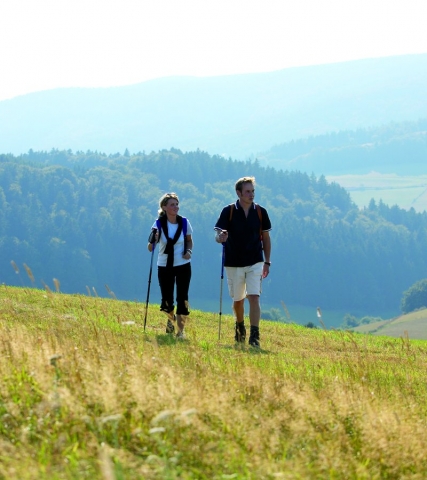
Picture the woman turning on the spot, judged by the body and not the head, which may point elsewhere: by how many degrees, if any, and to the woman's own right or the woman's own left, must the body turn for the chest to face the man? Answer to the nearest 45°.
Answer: approximately 90° to the woman's own left

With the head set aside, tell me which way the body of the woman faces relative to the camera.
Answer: toward the camera

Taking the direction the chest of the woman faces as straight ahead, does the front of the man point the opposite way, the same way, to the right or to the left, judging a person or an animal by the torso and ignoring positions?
the same way

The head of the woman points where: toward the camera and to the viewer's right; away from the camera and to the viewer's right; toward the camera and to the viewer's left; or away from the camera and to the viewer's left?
toward the camera and to the viewer's right

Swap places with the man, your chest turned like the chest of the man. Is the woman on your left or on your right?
on your right

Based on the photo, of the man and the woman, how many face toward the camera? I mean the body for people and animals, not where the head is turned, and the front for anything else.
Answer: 2

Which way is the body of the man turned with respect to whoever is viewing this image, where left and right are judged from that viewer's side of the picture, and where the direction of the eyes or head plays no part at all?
facing the viewer
